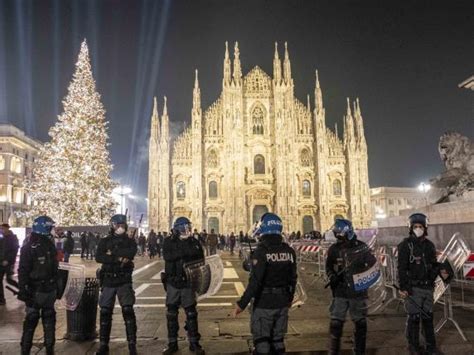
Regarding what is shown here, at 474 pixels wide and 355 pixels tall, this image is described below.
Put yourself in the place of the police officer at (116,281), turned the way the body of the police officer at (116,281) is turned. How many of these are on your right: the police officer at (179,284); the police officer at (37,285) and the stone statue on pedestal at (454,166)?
1

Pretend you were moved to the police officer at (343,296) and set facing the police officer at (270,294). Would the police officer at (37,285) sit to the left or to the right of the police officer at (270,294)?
right

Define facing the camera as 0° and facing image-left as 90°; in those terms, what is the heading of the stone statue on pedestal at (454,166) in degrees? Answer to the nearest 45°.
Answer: approximately 90°

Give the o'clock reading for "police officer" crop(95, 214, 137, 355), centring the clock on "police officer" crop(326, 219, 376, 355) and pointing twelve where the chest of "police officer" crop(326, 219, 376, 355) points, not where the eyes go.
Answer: "police officer" crop(95, 214, 137, 355) is roughly at 3 o'clock from "police officer" crop(326, 219, 376, 355).

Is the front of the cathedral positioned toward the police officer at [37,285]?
yes

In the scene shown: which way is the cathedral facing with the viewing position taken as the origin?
facing the viewer

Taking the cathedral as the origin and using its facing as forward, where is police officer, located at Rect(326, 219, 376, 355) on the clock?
The police officer is roughly at 12 o'clock from the cathedral.

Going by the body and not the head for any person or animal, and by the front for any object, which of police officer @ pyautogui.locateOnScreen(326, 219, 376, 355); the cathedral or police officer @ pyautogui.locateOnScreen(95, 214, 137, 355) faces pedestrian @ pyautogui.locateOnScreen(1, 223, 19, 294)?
the cathedral

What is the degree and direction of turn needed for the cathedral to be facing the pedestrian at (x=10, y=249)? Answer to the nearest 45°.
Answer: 0° — it already faces them

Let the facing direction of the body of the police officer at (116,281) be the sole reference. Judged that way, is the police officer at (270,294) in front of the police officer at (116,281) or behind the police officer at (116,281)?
in front

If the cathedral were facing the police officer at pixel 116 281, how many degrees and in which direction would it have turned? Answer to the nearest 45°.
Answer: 0° — it already faces them

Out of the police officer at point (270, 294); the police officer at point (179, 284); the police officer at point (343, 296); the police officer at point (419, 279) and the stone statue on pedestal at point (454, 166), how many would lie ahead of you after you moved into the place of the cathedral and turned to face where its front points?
5

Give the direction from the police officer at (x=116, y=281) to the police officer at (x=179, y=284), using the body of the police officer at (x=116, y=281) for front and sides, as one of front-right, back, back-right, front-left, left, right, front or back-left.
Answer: left

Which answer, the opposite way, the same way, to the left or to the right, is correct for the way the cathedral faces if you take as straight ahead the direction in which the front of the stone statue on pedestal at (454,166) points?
to the left

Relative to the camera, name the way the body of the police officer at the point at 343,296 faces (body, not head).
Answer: toward the camera

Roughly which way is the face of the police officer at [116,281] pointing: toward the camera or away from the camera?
toward the camera

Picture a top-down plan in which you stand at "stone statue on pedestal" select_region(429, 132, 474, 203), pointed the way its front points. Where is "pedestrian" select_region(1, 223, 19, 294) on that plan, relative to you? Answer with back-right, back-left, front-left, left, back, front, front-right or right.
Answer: front-left

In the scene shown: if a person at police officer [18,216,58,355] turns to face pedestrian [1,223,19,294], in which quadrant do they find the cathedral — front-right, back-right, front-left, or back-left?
front-right
